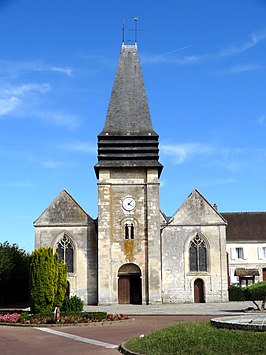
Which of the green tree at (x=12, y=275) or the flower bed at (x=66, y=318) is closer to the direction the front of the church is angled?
the flower bed

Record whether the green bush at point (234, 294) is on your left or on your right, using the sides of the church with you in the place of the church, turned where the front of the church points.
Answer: on your left

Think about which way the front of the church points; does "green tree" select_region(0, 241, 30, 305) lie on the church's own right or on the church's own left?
on the church's own right

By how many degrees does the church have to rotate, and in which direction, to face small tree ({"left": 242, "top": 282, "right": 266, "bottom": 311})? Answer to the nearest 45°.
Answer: approximately 45° to its left

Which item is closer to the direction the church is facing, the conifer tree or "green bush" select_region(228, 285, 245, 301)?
the conifer tree

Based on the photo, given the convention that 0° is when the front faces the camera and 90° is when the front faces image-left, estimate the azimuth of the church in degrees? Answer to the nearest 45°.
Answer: approximately 0°
